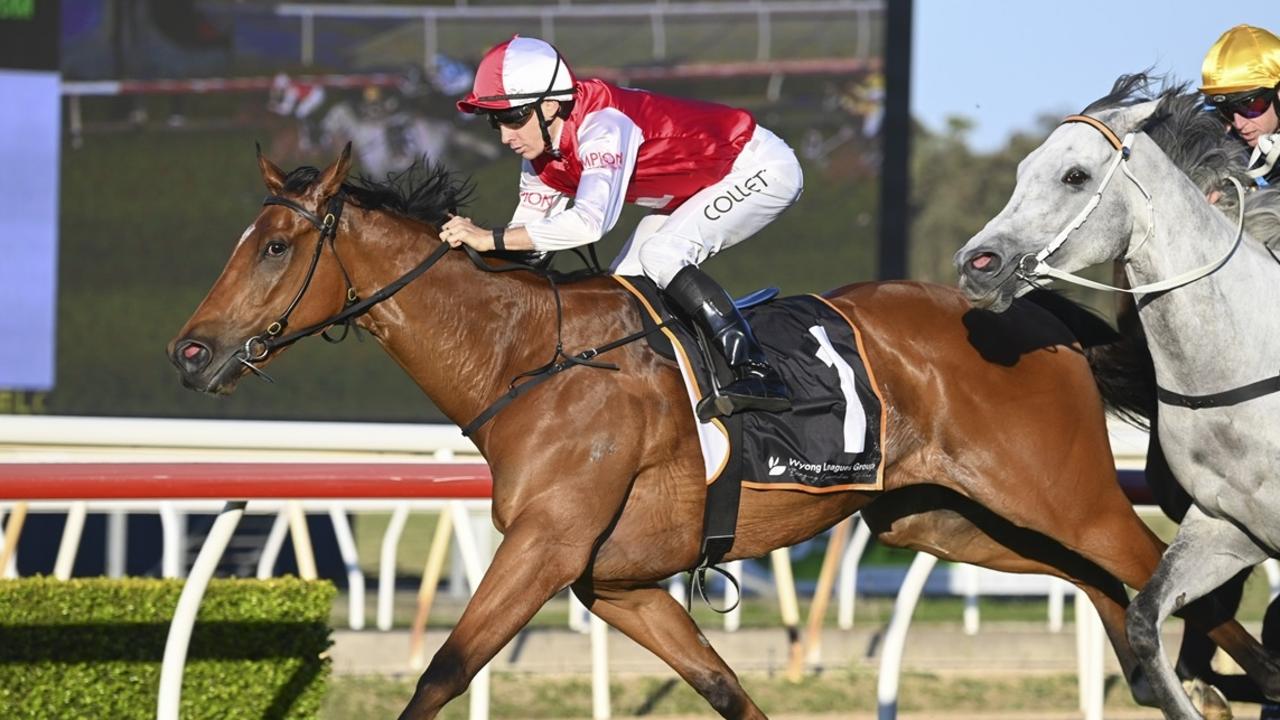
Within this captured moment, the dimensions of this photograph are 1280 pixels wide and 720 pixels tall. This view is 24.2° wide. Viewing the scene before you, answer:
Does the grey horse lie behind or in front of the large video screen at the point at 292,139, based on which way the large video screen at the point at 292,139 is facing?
in front

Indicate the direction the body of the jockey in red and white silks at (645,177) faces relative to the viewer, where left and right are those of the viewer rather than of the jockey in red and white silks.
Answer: facing to the left of the viewer

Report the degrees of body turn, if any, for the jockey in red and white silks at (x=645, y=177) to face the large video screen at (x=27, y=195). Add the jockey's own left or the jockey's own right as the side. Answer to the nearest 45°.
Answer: approximately 45° to the jockey's own right

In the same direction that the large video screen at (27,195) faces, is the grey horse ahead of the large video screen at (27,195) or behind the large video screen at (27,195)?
ahead

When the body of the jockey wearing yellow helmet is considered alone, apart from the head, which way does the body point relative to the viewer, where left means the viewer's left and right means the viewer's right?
facing the viewer and to the left of the viewer

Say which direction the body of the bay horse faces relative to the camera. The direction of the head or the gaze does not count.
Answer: to the viewer's left

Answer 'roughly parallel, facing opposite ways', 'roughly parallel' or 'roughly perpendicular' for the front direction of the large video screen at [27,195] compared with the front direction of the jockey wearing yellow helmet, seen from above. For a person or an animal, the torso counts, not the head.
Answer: roughly perpendicular

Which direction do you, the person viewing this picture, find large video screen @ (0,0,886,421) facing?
facing the viewer

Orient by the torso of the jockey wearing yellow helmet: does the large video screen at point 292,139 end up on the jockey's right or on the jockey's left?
on the jockey's right
